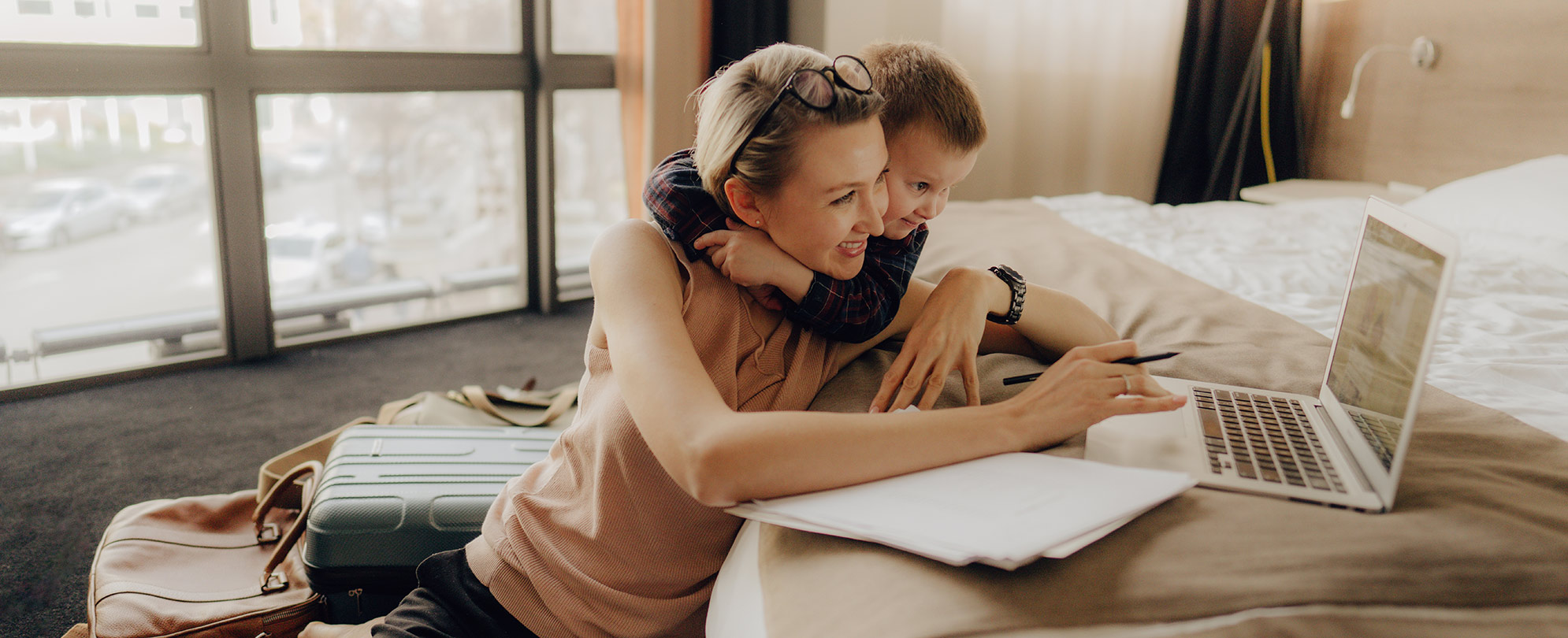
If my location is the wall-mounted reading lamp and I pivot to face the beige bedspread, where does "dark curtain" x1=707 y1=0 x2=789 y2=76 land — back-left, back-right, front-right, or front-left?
front-right

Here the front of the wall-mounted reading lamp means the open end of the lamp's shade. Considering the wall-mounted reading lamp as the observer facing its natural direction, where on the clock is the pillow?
The pillow is roughly at 10 o'clock from the wall-mounted reading lamp.

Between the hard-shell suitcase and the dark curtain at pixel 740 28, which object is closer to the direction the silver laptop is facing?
the hard-shell suitcase

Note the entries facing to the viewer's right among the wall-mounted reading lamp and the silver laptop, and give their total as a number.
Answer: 0

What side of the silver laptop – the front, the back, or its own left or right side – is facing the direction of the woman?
front

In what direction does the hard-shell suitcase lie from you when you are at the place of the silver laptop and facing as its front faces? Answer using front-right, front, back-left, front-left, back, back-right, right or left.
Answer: front

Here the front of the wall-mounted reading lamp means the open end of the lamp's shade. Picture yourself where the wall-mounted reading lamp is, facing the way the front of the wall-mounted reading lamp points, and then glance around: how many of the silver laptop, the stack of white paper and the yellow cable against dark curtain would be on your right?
1

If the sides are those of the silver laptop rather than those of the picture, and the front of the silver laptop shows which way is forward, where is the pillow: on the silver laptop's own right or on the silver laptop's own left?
on the silver laptop's own right

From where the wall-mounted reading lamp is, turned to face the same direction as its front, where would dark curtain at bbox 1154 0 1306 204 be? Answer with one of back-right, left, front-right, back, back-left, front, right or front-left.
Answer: right

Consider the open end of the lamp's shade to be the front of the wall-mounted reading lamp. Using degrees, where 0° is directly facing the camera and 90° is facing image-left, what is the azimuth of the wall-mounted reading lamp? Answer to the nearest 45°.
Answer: approximately 45°

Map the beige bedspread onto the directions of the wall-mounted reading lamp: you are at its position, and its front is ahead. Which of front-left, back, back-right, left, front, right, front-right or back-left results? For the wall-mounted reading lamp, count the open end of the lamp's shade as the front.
front-left

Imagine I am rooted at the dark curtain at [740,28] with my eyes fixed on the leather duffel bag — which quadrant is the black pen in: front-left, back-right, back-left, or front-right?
front-left

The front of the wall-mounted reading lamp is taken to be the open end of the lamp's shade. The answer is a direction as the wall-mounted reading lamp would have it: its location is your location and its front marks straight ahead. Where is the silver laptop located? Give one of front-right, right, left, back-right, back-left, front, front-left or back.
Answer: front-left

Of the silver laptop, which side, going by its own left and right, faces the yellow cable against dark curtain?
right

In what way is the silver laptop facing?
to the viewer's left

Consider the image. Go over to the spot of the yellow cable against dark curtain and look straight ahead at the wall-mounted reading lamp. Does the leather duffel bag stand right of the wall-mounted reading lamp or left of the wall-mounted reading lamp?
right

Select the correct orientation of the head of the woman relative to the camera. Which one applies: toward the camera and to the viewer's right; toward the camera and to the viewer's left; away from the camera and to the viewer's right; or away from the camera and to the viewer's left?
toward the camera and to the viewer's right
